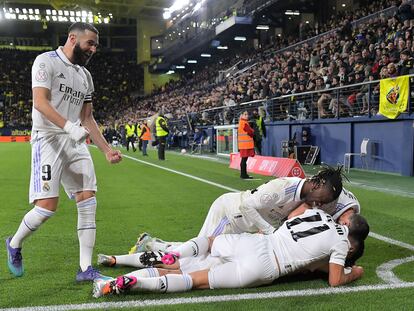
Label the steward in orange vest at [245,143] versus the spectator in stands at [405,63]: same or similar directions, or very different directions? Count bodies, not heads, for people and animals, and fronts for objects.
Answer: very different directions

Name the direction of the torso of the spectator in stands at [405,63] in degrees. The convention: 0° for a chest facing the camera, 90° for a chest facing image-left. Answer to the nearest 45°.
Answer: approximately 45°

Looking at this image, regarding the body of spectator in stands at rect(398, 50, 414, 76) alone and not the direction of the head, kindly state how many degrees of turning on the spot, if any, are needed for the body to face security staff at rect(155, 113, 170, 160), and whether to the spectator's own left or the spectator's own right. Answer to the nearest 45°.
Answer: approximately 45° to the spectator's own right

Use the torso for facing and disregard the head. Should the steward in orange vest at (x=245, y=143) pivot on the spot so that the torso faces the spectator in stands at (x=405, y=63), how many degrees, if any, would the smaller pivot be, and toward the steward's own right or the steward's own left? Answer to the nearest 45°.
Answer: approximately 45° to the steward's own left

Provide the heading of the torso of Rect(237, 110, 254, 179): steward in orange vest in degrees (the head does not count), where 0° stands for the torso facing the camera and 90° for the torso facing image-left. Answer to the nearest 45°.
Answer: approximately 270°

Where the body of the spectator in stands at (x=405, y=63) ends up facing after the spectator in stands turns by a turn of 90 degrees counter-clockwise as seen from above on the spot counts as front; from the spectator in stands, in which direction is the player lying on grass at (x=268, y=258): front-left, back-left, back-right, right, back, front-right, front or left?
front-right

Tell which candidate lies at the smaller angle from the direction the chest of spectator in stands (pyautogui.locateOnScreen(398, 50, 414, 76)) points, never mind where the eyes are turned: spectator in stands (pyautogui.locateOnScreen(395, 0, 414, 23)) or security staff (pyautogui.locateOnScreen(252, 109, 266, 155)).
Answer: the security staff

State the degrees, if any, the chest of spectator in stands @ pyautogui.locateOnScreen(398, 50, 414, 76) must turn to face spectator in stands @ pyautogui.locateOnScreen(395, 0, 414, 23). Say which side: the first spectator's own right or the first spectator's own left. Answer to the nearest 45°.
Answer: approximately 135° to the first spectator's own right

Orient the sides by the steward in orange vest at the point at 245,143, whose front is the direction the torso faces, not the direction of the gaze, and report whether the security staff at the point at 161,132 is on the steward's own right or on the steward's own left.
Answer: on the steward's own left

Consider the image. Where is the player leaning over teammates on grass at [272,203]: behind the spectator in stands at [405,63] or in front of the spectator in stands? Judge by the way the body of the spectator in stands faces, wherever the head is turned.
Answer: in front

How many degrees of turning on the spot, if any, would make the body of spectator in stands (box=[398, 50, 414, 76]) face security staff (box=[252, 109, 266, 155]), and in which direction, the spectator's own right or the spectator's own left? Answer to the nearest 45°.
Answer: approximately 90° to the spectator's own right
